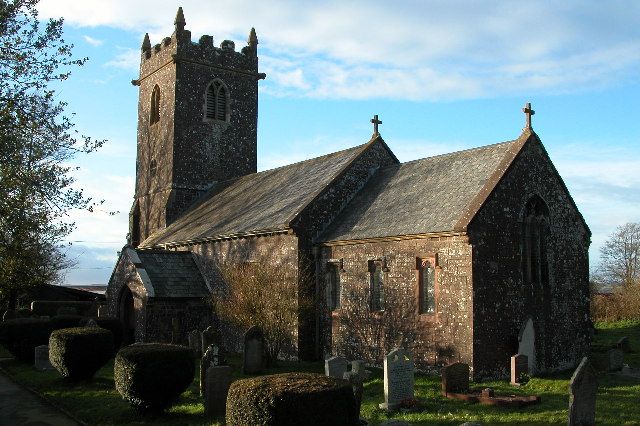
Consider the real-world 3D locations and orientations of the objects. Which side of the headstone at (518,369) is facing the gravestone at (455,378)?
right

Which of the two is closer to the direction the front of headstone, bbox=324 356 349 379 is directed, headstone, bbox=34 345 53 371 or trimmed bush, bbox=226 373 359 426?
the trimmed bush

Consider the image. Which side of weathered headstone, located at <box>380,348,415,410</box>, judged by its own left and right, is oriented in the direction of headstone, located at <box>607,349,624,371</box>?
left

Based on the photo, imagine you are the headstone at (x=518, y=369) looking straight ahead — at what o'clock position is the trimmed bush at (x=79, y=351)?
The trimmed bush is roughly at 4 o'clock from the headstone.

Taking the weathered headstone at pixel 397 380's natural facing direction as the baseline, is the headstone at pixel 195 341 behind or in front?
behind

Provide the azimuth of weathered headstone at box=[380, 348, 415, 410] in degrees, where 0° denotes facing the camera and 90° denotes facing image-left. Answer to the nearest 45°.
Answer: approximately 315°

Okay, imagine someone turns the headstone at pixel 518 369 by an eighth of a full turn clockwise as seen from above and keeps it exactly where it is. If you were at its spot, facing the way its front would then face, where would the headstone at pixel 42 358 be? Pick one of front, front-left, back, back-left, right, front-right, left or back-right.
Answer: right

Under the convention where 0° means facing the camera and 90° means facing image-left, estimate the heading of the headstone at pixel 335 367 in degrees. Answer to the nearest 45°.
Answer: approximately 315°

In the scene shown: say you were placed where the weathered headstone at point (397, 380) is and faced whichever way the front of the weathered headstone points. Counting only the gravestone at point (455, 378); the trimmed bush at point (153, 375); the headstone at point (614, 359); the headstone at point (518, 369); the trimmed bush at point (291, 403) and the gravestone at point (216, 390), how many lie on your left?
3
